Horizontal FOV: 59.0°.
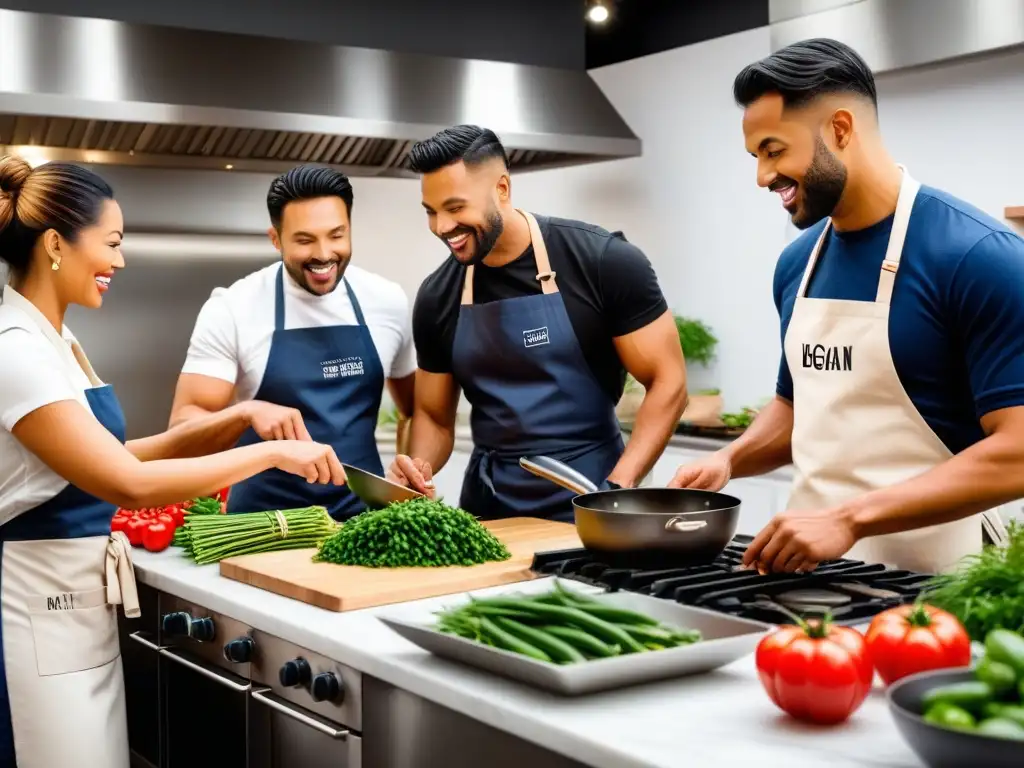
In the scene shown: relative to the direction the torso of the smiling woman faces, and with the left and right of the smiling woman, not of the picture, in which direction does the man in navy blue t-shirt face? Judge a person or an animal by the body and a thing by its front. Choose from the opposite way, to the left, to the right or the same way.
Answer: the opposite way

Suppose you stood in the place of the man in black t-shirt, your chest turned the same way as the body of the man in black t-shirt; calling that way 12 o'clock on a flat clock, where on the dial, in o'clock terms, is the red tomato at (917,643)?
The red tomato is roughly at 10 o'clock from the man in black t-shirt.

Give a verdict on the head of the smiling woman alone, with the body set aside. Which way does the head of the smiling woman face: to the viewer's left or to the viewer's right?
to the viewer's right

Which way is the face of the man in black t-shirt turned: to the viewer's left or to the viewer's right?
to the viewer's left

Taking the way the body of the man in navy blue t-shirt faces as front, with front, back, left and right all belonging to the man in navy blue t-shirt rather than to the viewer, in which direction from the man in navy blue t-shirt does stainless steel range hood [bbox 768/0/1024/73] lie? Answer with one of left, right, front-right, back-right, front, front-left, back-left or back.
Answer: back-right

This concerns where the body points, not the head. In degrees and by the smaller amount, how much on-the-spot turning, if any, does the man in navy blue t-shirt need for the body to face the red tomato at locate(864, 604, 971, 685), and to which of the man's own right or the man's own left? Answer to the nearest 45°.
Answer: approximately 45° to the man's own left

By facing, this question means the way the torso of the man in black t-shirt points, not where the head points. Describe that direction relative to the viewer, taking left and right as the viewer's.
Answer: facing the viewer and to the left of the viewer

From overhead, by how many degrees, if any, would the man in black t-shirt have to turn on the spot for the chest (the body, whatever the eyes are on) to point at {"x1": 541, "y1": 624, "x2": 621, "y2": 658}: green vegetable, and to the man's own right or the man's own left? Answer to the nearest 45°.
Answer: approximately 45° to the man's own left

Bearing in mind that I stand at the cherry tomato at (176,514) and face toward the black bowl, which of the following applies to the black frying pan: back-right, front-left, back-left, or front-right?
front-left

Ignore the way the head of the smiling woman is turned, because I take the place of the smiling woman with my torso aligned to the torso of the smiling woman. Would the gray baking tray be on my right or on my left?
on my right

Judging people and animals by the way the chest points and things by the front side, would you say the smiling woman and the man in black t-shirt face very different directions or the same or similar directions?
very different directions

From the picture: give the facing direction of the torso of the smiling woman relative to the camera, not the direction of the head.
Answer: to the viewer's right

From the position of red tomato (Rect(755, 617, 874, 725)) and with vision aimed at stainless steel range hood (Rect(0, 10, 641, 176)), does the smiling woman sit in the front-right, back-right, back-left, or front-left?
front-left

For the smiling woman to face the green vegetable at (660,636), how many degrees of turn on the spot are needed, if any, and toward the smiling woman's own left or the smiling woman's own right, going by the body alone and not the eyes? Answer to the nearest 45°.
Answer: approximately 45° to the smiling woman's own right

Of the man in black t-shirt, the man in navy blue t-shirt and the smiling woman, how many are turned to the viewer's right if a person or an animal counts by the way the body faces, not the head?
1

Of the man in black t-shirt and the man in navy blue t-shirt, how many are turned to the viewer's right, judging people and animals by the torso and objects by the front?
0
